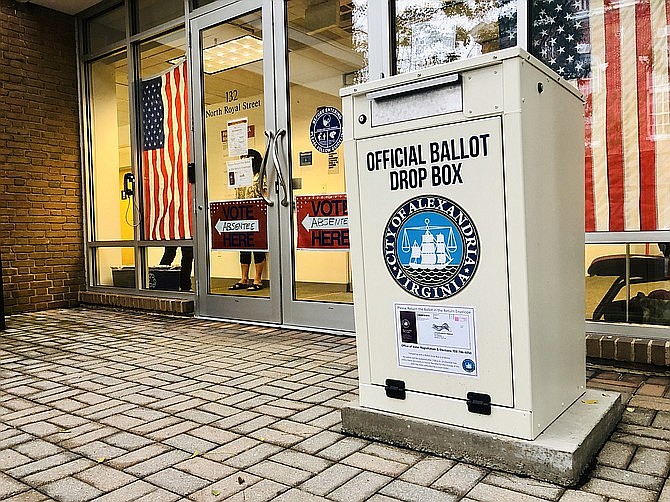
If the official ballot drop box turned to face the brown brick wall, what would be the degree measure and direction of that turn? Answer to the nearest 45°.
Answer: approximately 90° to its right

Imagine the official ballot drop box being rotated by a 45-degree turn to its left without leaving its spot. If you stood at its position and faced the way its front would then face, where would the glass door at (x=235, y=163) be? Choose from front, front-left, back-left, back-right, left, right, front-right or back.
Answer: back-right

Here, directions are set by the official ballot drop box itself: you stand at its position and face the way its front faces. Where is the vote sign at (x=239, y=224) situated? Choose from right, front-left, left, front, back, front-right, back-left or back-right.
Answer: right

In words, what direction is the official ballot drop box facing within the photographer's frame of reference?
facing the viewer and to the left of the viewer

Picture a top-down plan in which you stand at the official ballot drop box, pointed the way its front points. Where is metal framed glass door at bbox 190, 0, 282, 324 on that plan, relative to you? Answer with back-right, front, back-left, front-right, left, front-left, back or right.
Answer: right

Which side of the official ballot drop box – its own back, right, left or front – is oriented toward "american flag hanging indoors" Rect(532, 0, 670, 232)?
back

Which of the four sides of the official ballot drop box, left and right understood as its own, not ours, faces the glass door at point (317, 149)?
right

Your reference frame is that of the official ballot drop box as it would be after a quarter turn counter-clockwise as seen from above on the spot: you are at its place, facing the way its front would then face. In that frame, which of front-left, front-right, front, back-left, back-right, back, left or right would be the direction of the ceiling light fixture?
back

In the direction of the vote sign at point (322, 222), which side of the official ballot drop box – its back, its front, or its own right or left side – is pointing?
right
